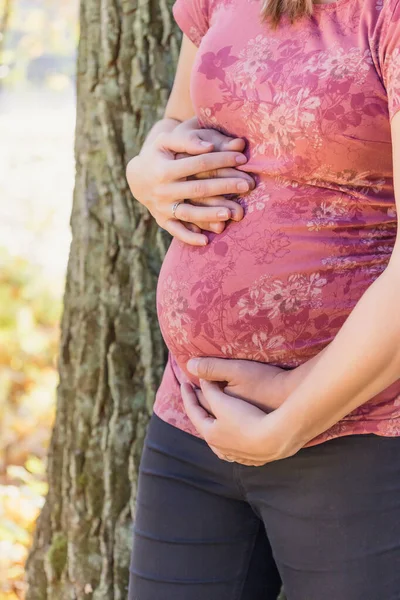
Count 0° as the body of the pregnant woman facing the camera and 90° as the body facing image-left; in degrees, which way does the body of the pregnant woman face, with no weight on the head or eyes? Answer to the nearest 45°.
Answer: approximately 45°
